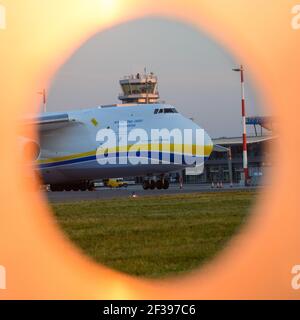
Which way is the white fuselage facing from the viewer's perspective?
to the viewer's right
